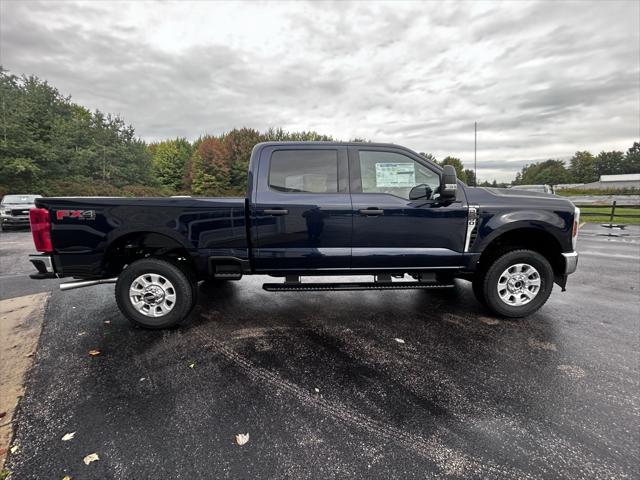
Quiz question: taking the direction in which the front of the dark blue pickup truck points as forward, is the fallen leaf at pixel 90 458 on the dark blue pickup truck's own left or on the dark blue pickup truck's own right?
on the dark blue pickup truck's own right

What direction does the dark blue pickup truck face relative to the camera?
to the viewer's right
